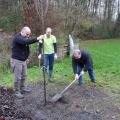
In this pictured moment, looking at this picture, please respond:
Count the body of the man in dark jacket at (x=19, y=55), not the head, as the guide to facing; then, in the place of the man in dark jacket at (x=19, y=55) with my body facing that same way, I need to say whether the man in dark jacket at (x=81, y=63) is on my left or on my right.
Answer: on my left

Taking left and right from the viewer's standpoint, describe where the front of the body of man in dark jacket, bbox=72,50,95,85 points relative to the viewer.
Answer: facing the viewer and to the left of the viewer

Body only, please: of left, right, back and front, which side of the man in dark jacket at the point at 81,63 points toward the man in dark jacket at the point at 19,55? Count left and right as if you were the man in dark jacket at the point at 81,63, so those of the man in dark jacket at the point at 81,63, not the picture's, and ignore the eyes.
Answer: front

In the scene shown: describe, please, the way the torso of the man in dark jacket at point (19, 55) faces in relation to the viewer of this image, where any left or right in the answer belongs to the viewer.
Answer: facing the viewer and to the right of the viewer

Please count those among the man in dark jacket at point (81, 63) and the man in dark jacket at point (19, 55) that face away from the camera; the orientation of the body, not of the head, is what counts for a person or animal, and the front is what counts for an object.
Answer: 0
